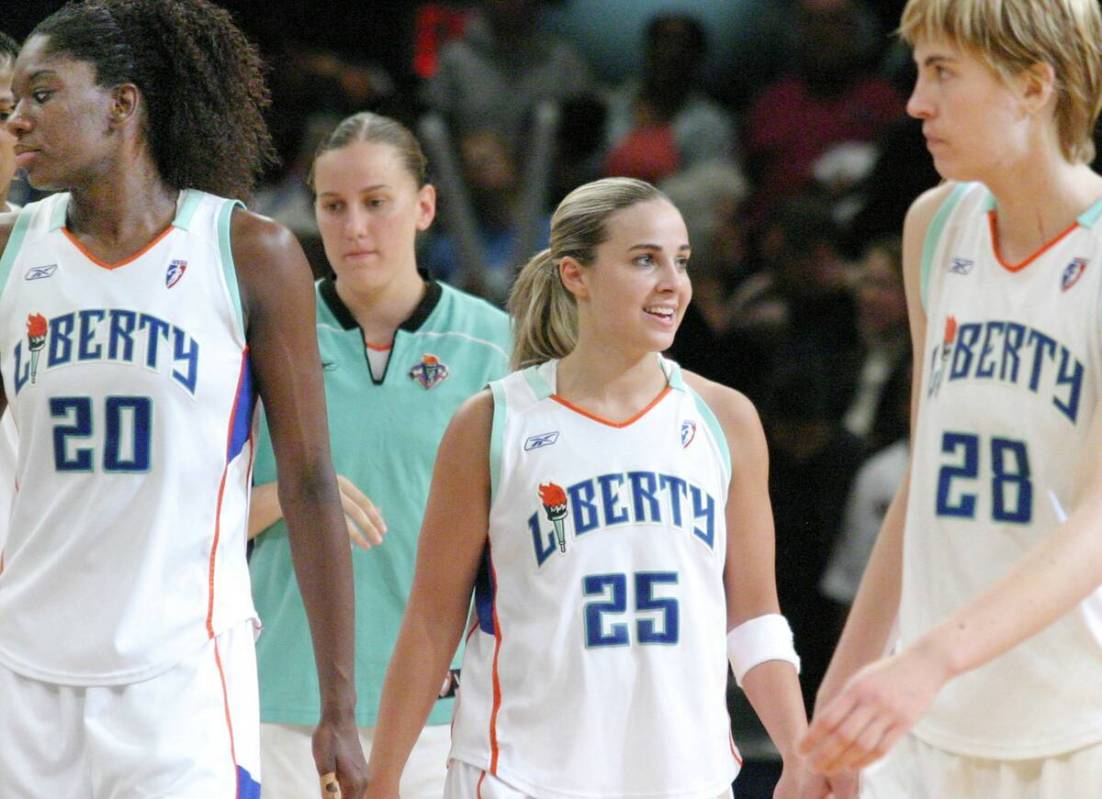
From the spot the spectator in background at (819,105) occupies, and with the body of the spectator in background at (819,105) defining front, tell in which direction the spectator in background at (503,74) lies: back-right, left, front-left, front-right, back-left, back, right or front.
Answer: right

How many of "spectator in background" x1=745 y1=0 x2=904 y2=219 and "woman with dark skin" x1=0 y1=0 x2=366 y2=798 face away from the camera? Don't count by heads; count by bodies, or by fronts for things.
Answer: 0

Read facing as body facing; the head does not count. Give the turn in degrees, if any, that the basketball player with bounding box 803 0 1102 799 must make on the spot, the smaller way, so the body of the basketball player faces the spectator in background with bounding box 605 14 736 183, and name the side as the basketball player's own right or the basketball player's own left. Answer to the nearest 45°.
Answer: approximately 135° to the basketball player's own right

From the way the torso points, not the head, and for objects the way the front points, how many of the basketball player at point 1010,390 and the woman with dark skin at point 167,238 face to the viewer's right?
0

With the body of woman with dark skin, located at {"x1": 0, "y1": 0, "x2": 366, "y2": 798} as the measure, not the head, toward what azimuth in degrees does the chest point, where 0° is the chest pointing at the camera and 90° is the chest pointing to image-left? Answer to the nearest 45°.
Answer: approximately 45°

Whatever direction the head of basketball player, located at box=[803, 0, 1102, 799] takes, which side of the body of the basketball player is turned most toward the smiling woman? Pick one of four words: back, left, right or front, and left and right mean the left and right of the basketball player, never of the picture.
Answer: right

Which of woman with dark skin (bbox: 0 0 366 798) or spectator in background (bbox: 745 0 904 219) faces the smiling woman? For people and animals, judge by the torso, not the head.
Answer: the spectator in background

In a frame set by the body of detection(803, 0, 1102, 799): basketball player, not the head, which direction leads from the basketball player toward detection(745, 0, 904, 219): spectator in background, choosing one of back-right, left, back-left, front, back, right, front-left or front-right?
back-right

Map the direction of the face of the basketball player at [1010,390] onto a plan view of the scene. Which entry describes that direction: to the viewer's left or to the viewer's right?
to the viewer's left

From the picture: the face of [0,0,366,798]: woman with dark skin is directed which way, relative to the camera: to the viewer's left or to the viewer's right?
to the viewer's left

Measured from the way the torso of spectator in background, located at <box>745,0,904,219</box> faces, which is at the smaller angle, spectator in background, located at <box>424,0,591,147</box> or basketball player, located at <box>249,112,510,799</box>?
the basketball player

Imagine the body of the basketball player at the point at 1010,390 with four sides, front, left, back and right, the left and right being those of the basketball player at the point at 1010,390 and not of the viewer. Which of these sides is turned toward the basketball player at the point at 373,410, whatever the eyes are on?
right

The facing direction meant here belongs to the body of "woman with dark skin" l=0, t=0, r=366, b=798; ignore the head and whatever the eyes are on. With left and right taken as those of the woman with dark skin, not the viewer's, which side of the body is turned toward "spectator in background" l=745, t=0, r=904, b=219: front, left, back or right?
back

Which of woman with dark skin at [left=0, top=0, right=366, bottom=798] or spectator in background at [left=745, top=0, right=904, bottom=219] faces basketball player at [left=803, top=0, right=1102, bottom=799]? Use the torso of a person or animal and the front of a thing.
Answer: the spectator in background

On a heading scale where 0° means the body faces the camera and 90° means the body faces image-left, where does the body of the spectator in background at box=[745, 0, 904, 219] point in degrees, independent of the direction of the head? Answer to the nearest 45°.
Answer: approximately 0°

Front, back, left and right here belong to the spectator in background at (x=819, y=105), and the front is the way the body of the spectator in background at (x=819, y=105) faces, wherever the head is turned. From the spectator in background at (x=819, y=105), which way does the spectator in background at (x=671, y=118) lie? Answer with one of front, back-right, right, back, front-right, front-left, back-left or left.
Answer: right
